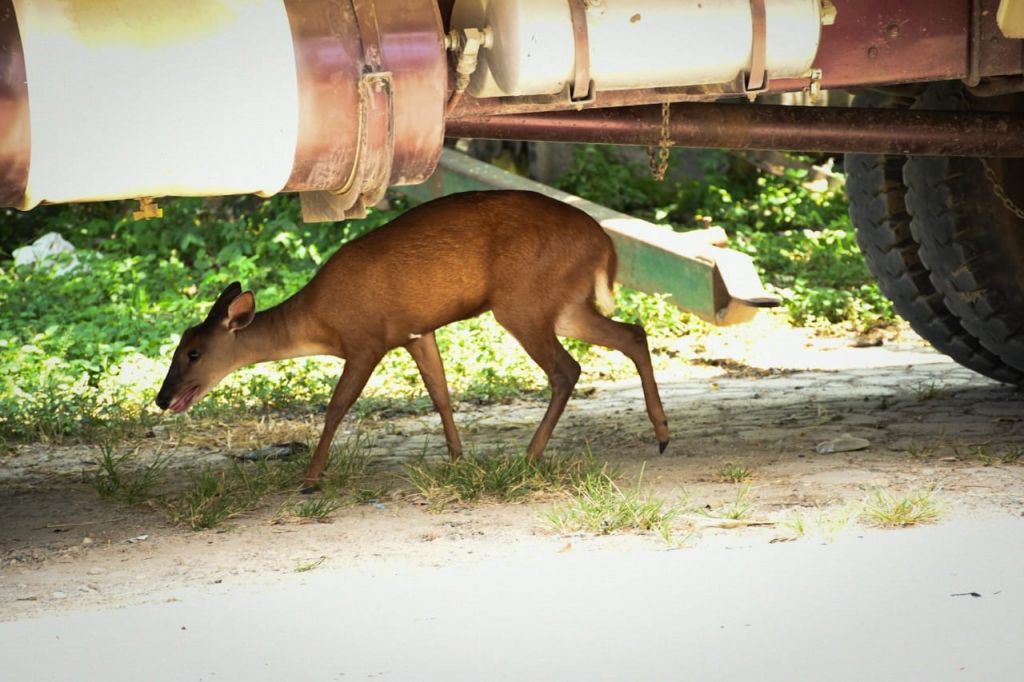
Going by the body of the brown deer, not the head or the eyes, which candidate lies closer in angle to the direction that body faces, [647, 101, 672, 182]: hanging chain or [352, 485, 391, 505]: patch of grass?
the patch of grass

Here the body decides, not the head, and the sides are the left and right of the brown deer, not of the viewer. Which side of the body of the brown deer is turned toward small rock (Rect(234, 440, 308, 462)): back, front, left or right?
front

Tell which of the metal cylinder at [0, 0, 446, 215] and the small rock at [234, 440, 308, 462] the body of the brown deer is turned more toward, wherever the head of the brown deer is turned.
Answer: the small rock

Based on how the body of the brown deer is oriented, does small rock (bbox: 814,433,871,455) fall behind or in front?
behind

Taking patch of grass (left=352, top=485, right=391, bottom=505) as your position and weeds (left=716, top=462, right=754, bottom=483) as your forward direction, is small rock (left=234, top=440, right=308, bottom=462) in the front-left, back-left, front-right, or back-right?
back-left

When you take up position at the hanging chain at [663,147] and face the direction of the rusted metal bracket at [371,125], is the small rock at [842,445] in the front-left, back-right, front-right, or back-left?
back-left

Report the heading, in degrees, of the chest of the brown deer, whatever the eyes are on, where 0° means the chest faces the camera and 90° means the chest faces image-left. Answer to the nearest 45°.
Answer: approximately 90°

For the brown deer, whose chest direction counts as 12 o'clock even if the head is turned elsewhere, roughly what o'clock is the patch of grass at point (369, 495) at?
The patch of grass is roughly at 10 o'clock from the brown deer.

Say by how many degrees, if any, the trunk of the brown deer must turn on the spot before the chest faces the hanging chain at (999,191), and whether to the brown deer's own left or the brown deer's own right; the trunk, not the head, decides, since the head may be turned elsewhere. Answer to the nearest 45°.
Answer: approximately 180°
